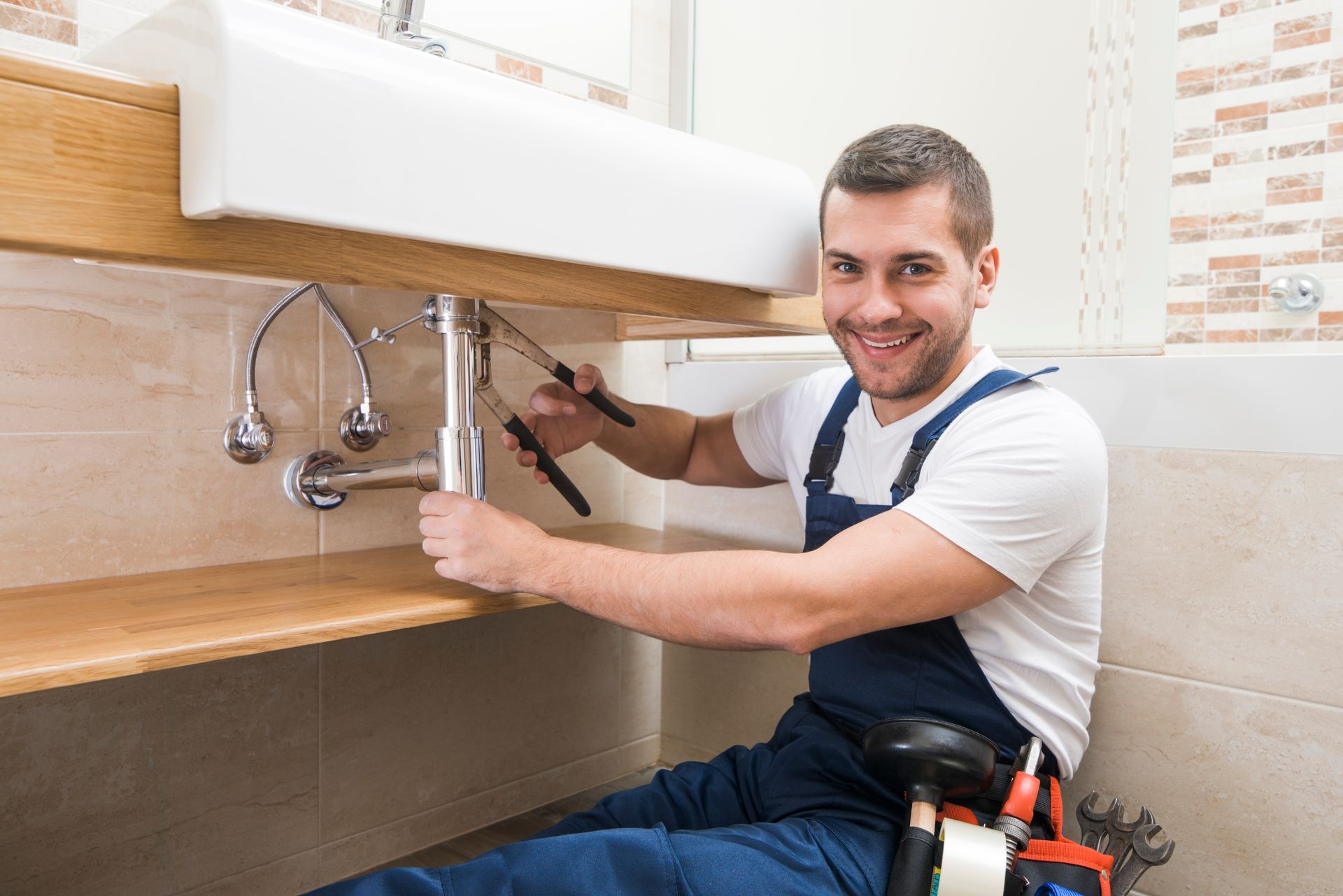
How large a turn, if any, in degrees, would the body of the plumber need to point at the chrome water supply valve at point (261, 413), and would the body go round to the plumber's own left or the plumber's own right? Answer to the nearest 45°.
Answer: approximately 45° to the plumber's own right

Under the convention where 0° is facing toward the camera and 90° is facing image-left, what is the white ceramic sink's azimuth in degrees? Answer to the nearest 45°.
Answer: approximately 315°

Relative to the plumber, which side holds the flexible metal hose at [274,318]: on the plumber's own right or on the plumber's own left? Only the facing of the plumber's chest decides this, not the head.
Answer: on the plumber's own right

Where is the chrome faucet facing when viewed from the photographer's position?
facing the viewer and to the right of the viewer

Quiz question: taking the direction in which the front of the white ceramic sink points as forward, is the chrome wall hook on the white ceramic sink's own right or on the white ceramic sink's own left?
on the white ceramic sink's own left

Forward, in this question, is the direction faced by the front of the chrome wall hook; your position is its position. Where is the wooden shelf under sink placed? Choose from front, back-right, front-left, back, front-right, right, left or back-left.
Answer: front

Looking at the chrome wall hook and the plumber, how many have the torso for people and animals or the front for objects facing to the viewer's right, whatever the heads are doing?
0
